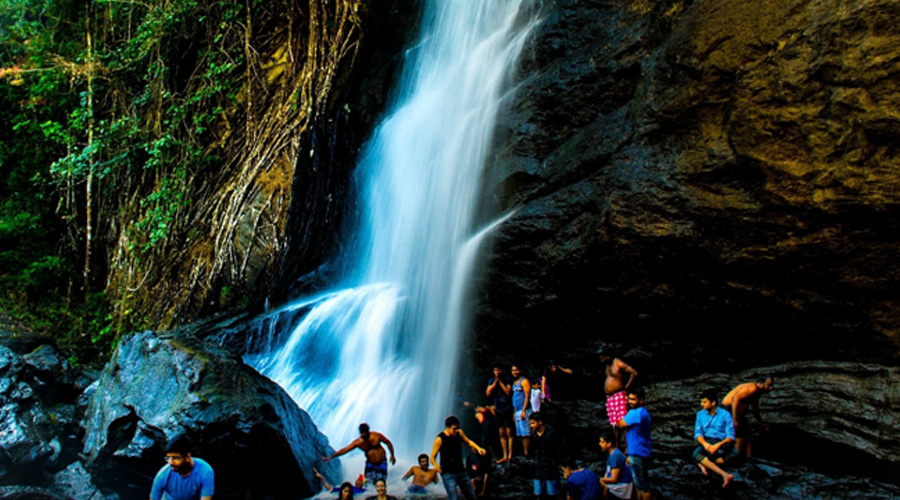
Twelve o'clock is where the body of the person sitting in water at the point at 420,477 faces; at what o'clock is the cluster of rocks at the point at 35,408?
The cluster of rocks is roughly at 3 o'clock from the person sitting in water.

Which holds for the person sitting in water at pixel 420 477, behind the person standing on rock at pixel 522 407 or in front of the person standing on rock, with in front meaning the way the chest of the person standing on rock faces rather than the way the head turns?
in front

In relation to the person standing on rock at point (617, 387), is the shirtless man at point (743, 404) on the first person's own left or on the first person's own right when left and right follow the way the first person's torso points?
on the first person's own left

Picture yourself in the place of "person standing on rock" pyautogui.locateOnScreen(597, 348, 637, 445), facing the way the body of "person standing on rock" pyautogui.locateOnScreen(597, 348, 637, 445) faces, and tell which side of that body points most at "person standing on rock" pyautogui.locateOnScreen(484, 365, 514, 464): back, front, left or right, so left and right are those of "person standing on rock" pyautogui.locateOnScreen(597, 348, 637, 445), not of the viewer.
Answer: front

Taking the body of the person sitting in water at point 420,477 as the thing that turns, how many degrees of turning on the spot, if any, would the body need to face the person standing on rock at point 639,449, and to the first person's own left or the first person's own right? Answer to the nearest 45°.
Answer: approximately 45° to the first person's own left

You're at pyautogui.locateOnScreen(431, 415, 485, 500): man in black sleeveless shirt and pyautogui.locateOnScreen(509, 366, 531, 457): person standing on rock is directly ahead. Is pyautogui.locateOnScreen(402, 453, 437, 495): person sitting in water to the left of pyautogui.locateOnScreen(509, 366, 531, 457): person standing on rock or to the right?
left

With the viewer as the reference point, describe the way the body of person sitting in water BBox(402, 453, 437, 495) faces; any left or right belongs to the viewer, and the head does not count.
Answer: facing the viewer

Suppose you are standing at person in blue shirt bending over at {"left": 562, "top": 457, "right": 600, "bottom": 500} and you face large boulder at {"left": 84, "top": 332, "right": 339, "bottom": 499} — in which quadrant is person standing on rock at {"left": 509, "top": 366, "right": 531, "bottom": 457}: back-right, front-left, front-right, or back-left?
front-right
